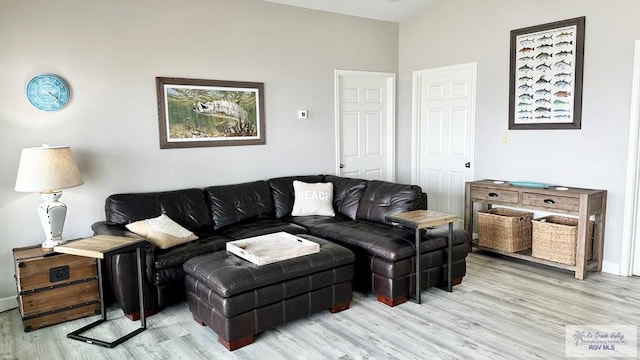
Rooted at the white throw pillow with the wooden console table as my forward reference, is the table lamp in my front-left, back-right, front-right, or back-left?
back-right

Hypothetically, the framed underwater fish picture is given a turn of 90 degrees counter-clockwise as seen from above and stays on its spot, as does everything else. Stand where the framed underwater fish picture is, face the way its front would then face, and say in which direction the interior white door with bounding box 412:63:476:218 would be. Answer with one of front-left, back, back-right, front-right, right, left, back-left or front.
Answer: front-right

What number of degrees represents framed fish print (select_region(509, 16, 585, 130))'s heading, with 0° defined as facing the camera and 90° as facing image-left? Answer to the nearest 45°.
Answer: approximately 45°

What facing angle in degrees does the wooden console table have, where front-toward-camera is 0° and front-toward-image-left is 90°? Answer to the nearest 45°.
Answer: approximately 45°

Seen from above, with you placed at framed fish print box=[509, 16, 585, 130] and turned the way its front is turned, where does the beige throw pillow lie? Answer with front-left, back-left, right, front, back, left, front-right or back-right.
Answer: front

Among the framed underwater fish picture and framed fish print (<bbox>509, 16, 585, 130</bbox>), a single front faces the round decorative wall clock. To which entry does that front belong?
the framed fish print

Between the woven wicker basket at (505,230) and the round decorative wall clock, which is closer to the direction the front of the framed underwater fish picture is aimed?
the woven wicker basket

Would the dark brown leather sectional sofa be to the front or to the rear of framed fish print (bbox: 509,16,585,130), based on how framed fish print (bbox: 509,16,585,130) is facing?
to the front

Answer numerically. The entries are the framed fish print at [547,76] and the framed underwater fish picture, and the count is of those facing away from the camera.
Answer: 0

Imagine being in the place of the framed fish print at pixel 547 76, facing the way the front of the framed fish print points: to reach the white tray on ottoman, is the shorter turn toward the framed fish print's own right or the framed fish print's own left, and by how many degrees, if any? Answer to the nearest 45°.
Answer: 0° — it already faces it

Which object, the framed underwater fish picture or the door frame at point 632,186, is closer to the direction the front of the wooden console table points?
the framed underwater fish picture

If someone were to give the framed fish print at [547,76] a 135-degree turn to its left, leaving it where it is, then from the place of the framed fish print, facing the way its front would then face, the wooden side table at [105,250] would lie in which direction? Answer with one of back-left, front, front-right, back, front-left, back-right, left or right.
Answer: back-right

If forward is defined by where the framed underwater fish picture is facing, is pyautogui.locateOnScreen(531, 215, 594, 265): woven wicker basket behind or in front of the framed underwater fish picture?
in front

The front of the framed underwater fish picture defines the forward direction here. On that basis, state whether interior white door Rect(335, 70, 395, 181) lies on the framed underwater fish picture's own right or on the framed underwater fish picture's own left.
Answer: on the framed underwater fish picture's own left

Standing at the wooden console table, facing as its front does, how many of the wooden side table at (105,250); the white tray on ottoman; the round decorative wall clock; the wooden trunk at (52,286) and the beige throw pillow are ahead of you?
5

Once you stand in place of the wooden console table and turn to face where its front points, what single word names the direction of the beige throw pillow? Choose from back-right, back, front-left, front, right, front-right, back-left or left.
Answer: front

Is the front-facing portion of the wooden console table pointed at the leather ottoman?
yes

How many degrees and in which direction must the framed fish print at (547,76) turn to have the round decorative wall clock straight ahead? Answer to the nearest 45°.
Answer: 0° — it already faces it

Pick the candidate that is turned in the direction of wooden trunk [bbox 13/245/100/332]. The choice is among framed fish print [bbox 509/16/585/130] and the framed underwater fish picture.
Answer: the framed fish print
